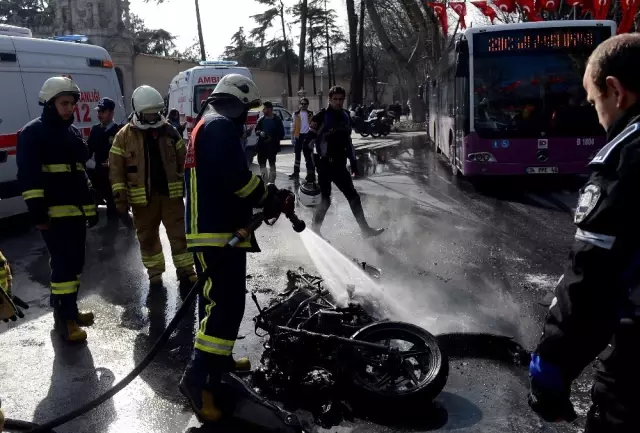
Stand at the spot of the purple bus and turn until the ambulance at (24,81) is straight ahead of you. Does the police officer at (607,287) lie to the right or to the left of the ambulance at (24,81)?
left

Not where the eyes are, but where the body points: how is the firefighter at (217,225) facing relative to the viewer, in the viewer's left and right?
facing to the right of the viewer

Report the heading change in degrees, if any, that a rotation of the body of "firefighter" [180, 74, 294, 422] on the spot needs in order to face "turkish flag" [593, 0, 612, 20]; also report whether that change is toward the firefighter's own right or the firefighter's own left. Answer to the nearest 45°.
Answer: approximately 45° to the firefighter's own left

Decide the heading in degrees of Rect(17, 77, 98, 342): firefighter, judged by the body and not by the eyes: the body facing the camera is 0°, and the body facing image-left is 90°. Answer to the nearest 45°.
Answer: approximately 315°

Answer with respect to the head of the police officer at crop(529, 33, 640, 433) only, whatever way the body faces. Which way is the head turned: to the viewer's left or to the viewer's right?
to the viewer's left

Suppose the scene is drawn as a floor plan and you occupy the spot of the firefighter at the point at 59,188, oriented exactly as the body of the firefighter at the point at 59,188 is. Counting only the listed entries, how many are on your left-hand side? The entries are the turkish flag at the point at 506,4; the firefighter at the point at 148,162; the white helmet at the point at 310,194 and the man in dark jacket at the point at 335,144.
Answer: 4

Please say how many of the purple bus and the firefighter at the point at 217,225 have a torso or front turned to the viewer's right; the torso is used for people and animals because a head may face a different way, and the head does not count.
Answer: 1

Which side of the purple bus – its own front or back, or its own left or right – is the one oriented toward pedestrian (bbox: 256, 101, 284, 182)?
right

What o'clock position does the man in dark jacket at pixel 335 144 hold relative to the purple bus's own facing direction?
The man in dark jacket is roughly at 1 o'clock from the purple bus.

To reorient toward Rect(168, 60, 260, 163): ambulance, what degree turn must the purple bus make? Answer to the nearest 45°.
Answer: approximately 135° to its right
